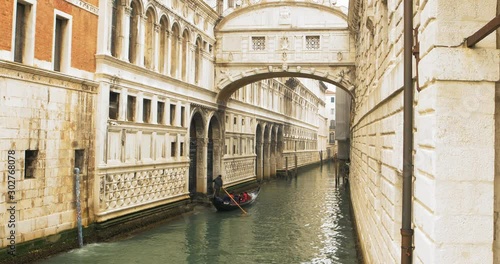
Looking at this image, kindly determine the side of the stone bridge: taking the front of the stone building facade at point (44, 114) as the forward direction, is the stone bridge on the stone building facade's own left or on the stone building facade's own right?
on the stone building facade's own left

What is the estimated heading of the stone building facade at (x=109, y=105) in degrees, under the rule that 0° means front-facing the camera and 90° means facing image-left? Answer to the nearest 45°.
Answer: approximately 315°

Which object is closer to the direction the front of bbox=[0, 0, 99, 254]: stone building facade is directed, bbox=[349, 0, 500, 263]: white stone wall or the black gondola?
the white stone wall

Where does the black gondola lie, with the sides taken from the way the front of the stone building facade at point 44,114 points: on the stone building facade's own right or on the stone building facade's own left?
on the stone building facade's own left
